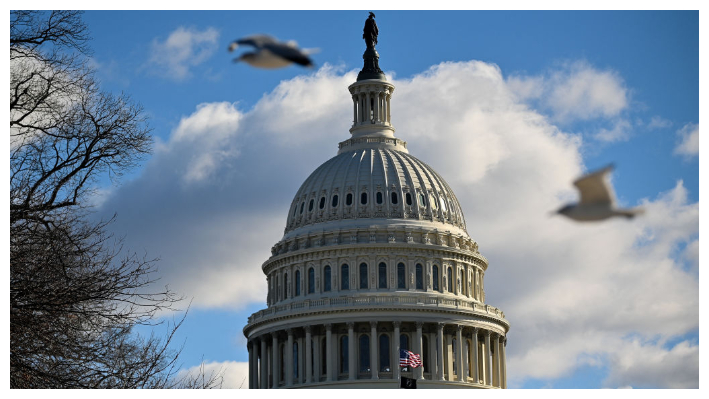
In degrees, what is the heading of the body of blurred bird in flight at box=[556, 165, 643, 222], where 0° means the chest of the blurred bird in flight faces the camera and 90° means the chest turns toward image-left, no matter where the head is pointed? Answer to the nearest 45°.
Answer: approximately 90°

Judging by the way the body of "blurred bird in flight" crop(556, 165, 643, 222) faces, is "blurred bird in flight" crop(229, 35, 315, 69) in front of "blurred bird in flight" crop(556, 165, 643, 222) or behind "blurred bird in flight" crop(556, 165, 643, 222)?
in front
